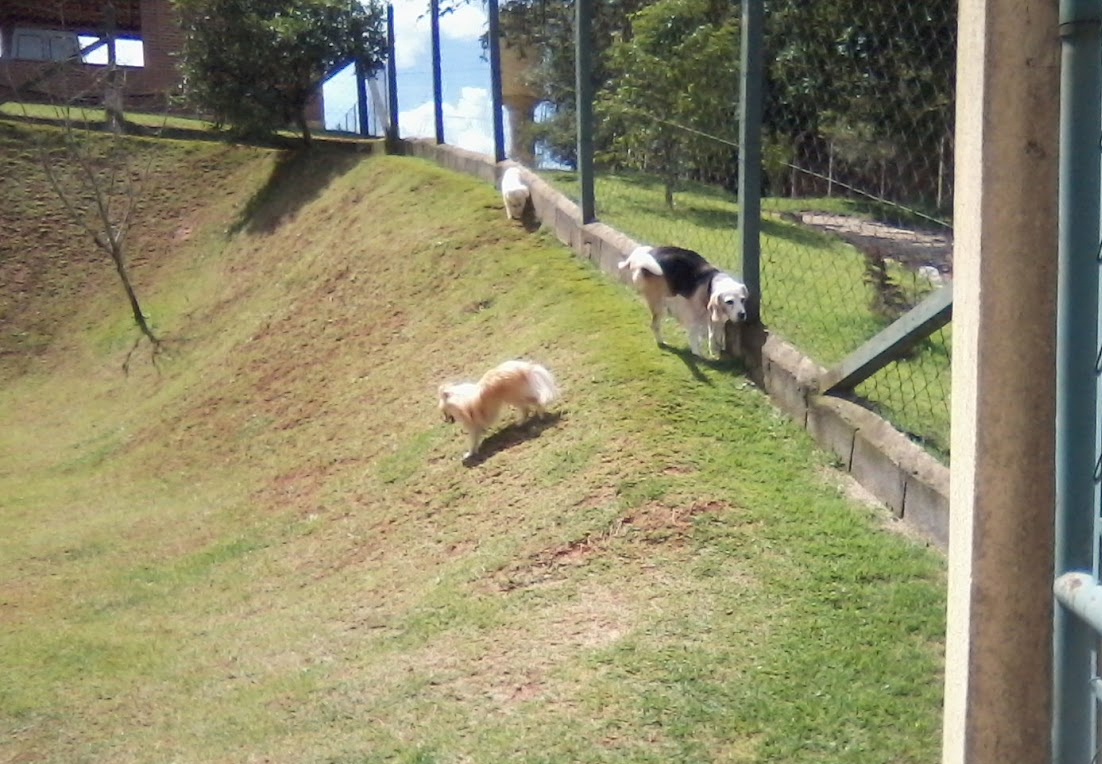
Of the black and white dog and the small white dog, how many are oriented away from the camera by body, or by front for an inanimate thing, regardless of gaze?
0

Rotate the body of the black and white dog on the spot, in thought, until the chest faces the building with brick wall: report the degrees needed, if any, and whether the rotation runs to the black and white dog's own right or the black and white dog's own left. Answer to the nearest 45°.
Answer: approximately 180°

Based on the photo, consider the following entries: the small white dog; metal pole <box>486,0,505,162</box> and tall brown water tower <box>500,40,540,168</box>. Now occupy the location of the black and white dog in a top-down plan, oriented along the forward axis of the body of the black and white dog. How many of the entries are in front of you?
0

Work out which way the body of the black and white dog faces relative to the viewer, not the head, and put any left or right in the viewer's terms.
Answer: facing the viewer and to the right of the viewer

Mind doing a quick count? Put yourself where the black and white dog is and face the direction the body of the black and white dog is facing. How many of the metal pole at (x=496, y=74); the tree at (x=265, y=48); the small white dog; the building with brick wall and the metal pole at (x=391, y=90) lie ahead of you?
0

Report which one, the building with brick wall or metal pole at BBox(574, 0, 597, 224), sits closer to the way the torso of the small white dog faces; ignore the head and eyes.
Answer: the metal pole

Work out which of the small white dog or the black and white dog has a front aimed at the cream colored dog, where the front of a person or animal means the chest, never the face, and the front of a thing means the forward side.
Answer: the small white dog

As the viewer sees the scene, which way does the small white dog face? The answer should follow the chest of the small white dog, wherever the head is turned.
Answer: toward the camera

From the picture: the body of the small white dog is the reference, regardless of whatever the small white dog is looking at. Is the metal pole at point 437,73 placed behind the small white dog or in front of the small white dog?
behind

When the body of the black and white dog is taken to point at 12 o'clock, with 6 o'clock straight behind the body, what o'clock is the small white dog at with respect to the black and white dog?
The small white dog is roughly at 7 o'clock from the black and white dog.

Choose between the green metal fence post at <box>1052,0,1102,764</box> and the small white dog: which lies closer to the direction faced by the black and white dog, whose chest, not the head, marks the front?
the green metal fence post

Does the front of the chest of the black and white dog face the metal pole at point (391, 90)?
no

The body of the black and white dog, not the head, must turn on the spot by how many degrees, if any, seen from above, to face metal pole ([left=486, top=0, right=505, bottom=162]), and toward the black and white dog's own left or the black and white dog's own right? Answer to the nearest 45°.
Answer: approximately 135° to the black and white dog's own left
